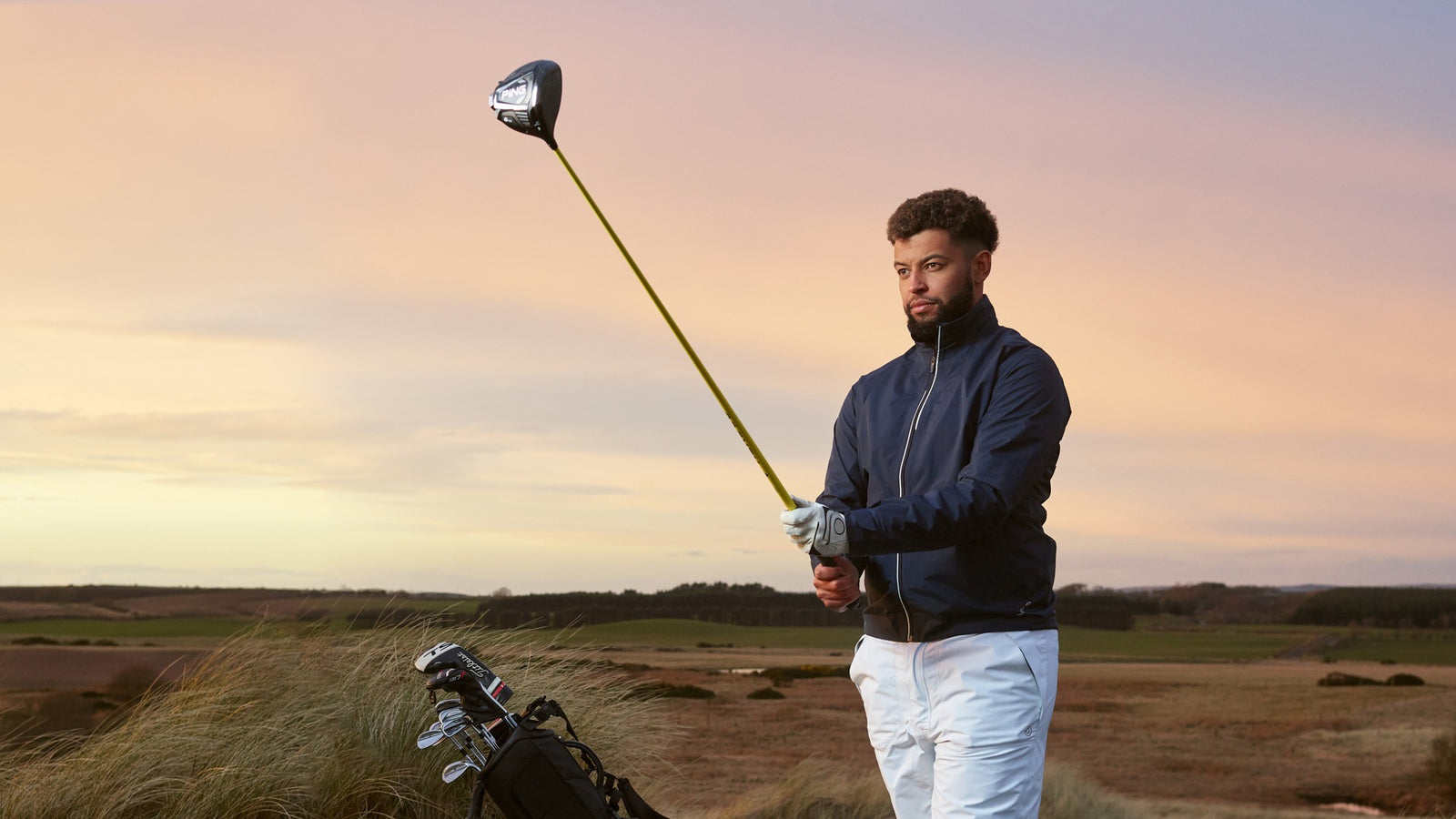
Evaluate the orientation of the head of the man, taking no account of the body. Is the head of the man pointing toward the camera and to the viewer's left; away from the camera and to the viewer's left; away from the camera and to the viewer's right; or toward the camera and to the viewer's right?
toward the camera and to the viewer's left

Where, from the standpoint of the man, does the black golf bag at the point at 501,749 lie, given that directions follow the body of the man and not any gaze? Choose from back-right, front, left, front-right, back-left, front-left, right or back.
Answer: right
